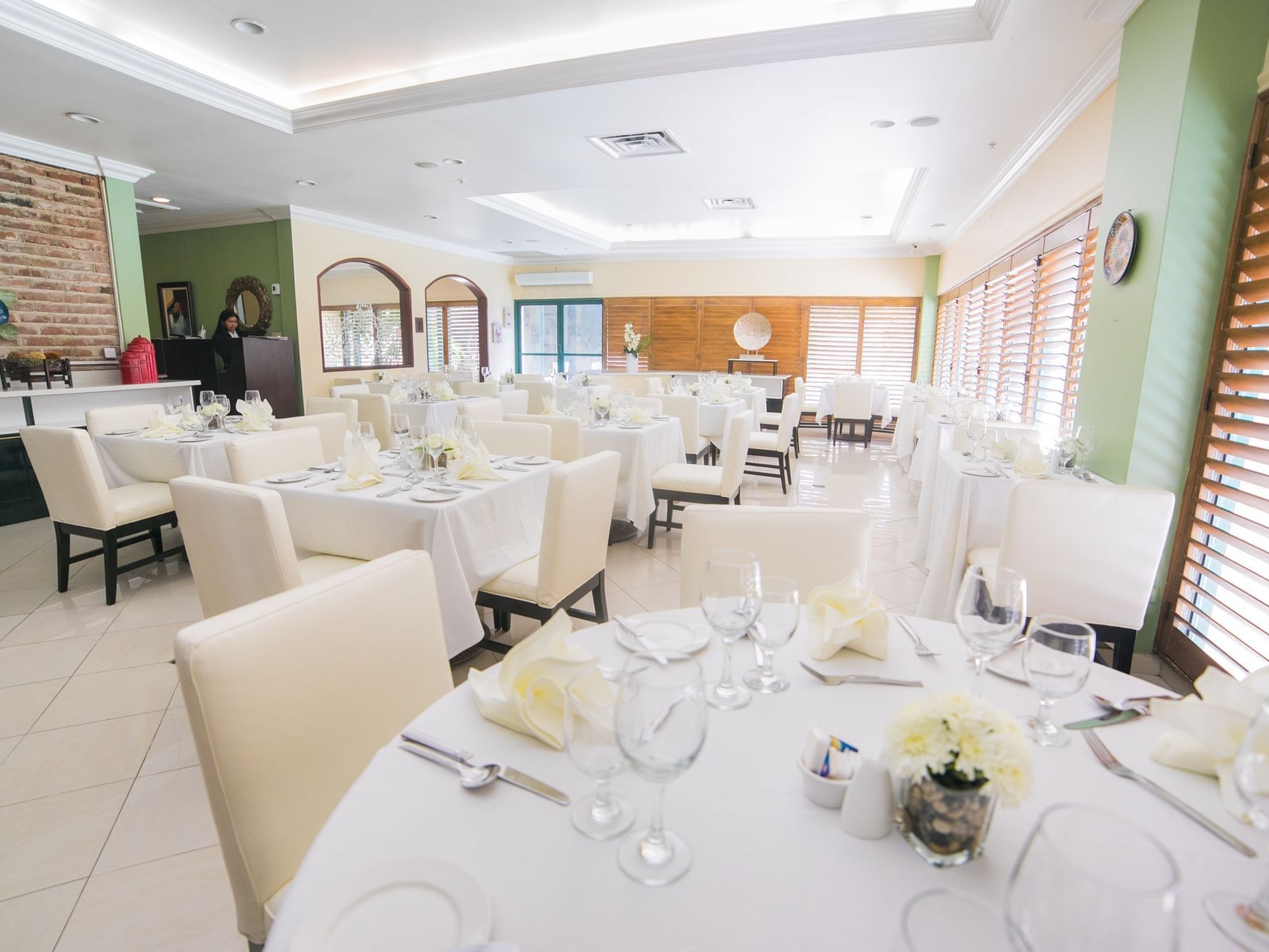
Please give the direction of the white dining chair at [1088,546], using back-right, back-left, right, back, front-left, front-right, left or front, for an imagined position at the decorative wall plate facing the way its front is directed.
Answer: front-left

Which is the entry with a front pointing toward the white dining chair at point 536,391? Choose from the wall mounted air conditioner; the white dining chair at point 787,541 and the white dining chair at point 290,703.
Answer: the wall mounted air conditioner

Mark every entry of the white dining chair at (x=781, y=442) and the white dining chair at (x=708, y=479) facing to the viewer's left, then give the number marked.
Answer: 2

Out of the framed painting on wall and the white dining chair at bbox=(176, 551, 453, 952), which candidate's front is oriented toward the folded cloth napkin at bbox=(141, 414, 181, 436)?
the framed painting on wall

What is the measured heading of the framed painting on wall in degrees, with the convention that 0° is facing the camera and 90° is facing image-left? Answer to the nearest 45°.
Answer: approximately 0°

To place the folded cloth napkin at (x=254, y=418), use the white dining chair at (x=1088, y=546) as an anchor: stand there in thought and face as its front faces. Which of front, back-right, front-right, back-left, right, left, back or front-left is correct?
front-left

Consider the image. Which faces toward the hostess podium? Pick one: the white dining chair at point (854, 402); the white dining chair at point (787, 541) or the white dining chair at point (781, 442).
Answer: the white dining chair at point (781, 442)

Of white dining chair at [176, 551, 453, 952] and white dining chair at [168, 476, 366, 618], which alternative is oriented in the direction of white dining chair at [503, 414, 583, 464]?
white dining chair at [168, 476, 366, 618]

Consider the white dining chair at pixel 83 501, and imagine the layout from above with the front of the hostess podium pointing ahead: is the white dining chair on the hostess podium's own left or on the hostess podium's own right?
on the hostess podium's own right

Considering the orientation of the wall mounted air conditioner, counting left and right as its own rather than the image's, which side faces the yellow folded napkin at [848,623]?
front

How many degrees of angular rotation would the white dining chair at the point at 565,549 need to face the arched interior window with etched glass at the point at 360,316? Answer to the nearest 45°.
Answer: approximately 45° to its right

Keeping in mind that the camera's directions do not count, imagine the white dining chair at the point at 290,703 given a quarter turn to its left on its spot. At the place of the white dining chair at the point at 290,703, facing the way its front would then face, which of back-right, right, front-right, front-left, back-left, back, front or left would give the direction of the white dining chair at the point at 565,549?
front
